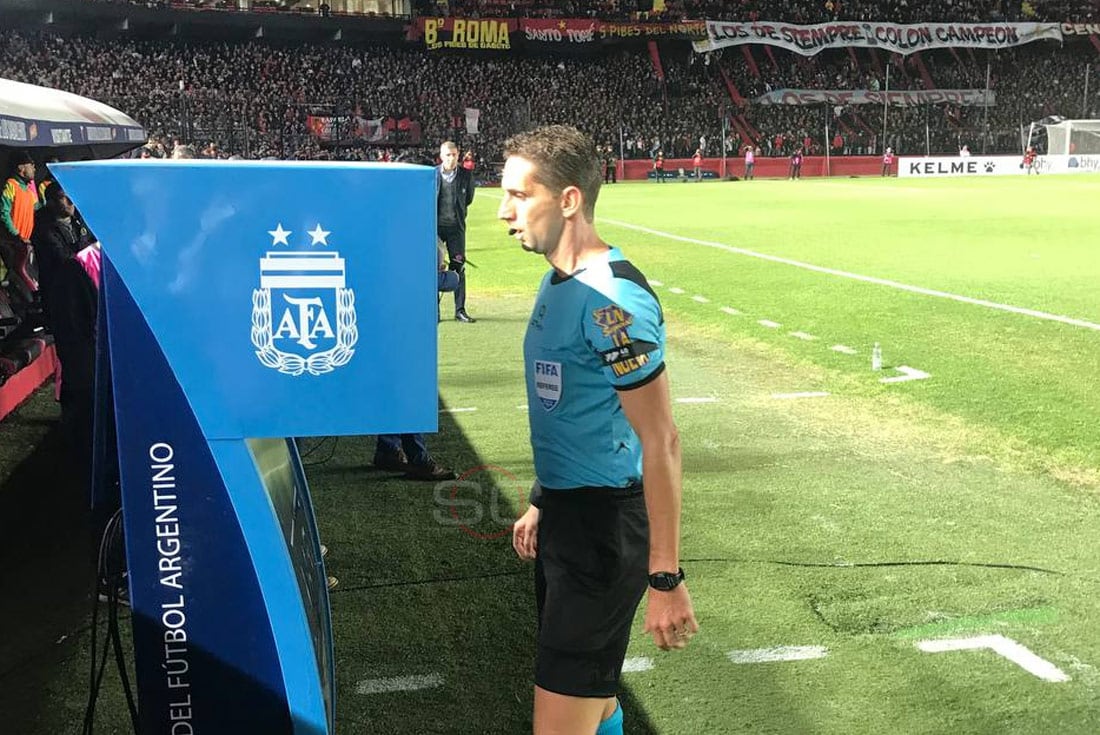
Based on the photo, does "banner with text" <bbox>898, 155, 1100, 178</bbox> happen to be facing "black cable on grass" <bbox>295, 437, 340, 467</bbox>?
yes

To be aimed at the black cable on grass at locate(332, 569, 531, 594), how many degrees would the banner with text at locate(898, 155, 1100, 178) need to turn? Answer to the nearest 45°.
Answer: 0° — it already faces it

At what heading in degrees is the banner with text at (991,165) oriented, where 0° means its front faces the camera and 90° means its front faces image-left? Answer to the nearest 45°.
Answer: approximately 0°

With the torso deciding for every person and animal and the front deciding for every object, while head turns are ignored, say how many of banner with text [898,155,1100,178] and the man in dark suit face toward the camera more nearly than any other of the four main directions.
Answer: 2

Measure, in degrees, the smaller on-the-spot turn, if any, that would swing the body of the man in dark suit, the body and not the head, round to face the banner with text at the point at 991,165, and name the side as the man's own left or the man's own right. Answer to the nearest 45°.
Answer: approximately 135° to the man's own left

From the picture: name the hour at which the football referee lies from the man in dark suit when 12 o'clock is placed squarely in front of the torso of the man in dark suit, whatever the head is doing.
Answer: The football referee is roughly at 12 o'clock from the man in dark suit.

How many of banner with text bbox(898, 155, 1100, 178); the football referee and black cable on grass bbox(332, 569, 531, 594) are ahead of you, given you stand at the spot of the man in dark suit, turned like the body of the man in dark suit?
2

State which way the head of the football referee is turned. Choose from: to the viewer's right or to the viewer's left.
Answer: to the viewer's left

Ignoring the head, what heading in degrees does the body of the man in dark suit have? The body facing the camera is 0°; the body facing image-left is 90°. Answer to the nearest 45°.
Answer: approximately 0°
